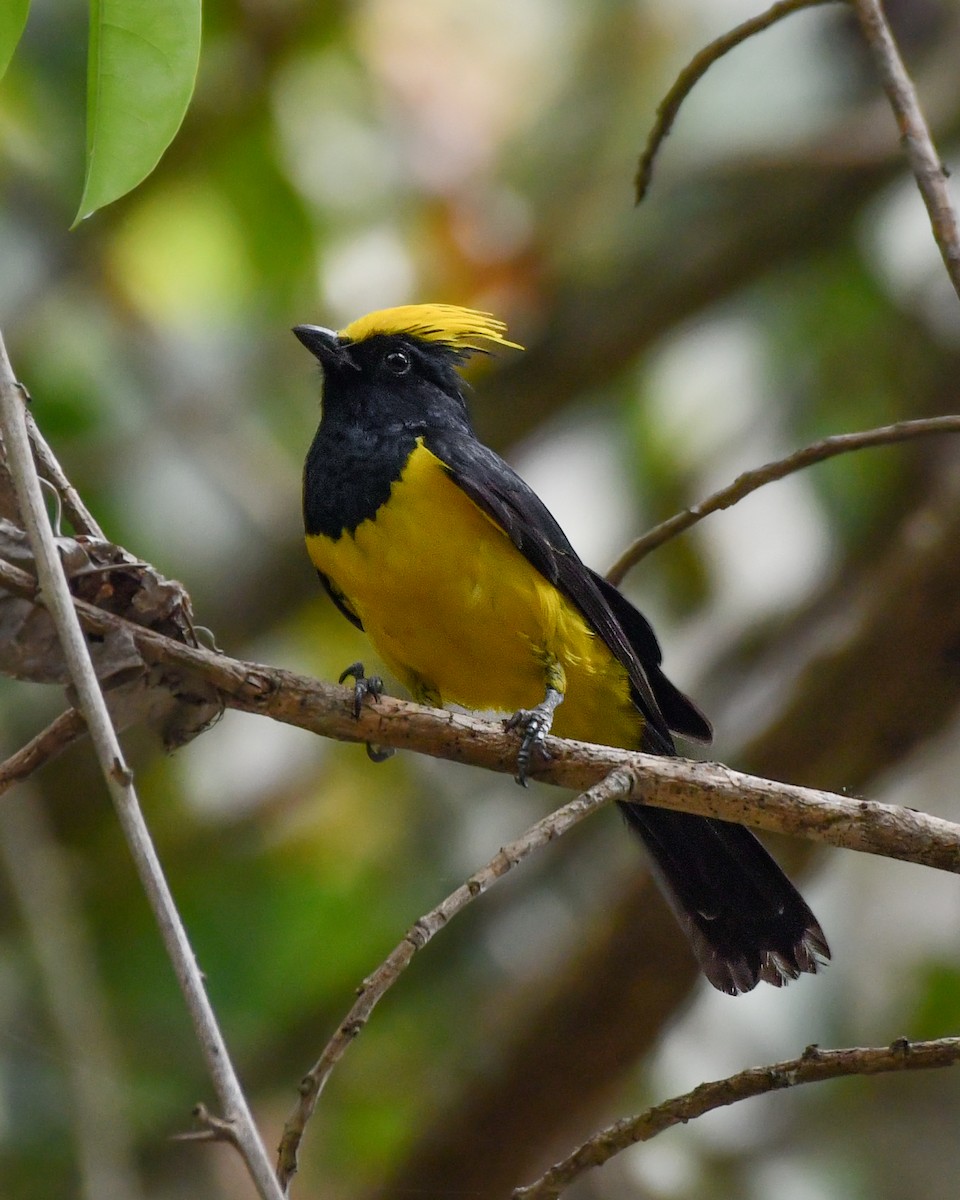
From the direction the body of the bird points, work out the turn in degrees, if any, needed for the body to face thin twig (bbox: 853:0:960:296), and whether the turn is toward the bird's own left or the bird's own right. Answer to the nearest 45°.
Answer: approximately 90° to the bird's own left

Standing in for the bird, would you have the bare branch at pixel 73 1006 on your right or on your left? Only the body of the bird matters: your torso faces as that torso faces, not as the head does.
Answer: on your right

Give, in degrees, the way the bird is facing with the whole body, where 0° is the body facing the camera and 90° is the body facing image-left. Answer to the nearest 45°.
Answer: approximately 45°

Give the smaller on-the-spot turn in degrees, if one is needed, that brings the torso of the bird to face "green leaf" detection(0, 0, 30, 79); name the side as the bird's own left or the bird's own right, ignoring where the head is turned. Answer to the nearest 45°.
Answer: approximately 45° to the bird's own right
